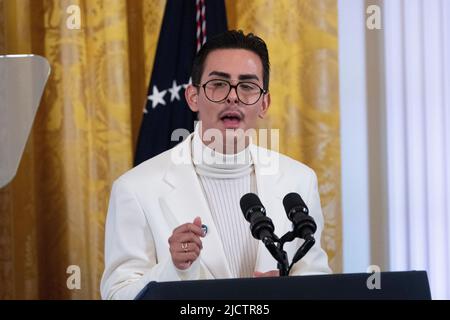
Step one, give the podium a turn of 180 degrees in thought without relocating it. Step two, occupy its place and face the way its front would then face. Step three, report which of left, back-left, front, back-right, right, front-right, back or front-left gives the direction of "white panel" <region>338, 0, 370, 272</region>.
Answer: front

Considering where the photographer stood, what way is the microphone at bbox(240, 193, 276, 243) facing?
facing away from the viewer and to the left of the viewer

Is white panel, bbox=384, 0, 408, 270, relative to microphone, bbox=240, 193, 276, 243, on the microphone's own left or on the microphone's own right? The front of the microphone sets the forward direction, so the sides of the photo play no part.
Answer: on the microphone's own right

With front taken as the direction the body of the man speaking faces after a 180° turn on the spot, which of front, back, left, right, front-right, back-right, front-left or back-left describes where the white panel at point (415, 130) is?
front-right

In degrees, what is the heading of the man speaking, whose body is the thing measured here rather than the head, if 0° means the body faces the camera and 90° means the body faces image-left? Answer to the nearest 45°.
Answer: approximately 0°

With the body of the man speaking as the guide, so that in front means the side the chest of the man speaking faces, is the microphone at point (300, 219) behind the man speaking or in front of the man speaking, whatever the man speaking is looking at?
in front

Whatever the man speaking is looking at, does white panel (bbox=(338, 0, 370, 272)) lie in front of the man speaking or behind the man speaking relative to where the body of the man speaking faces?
behind
